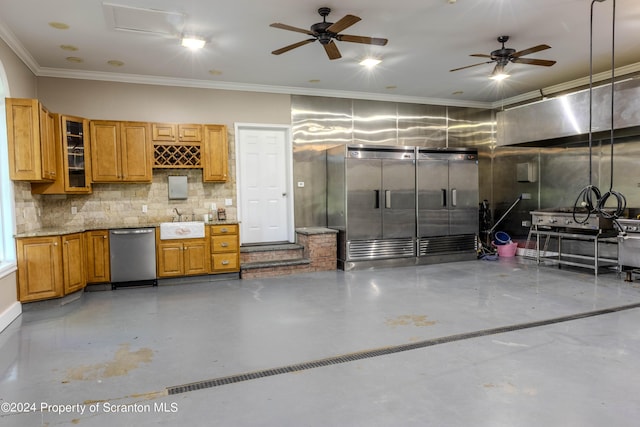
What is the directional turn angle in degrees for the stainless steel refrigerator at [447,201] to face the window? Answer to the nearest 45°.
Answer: approximately 45° to its right

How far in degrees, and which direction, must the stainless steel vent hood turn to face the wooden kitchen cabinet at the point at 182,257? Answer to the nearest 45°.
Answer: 0° — it already faces it

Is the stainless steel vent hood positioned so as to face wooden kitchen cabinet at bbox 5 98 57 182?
yes

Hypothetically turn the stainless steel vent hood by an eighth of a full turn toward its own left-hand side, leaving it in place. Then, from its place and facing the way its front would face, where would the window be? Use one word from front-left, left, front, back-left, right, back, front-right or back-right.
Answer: front-right

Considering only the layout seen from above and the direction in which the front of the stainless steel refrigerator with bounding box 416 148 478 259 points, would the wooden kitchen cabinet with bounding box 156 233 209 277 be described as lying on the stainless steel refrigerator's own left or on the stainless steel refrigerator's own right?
on the stainless steel refrigerator's own right

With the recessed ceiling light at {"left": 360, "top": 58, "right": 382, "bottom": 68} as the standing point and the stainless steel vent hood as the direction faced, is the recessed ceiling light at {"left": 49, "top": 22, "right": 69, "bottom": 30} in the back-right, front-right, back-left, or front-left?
back-right

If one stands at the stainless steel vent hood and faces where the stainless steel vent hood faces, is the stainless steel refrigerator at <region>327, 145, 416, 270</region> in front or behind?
in front

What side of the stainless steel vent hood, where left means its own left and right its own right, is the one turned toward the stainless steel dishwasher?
front

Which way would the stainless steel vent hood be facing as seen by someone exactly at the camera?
facing the viewer and to the left of the viewer

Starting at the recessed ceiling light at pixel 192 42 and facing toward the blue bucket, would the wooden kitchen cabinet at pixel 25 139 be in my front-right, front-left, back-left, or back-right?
back-left

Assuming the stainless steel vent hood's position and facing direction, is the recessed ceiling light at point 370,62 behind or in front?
in front

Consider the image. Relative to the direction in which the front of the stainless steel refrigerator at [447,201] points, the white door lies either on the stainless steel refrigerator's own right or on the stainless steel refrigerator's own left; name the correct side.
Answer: on the stainless steel refrigerator's own right

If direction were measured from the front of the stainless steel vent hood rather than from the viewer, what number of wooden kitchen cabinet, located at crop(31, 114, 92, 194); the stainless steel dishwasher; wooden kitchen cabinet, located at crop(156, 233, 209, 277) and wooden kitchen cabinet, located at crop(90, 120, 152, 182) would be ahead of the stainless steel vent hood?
4

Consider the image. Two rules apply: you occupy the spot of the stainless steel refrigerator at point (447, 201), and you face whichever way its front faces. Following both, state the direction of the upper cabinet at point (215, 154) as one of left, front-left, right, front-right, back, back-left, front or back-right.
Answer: front-right

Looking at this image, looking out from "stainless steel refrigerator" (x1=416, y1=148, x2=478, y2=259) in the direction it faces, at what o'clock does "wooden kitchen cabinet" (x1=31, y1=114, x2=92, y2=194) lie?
The wooden kitchen cabinet is roughly at 2 o'clock from the stainless steel refrigerator.

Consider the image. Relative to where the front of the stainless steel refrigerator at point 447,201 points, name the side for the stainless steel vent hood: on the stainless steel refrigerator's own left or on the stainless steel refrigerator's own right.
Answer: on the stainless steel refrigerator's own left

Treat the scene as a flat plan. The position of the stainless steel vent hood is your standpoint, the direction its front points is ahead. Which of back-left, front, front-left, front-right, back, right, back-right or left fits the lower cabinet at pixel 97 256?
front

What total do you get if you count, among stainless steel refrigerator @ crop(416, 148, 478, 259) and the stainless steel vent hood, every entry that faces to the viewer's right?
0

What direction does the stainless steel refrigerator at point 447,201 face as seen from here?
toward the camera
